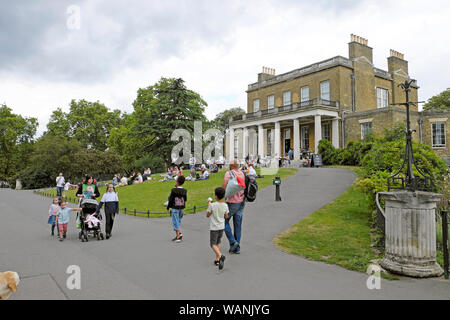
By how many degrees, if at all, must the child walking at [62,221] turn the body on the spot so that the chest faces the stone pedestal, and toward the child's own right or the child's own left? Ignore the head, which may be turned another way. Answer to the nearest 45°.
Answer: approximately 45° to the child's own left

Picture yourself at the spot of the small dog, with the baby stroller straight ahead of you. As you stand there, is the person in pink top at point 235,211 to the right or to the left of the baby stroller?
right

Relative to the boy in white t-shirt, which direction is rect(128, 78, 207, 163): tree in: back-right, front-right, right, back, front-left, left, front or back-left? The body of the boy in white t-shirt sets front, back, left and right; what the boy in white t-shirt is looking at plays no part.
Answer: front

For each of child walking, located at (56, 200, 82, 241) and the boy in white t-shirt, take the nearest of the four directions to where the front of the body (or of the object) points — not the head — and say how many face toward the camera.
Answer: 1

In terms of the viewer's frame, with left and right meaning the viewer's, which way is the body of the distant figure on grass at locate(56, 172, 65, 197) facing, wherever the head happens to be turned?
facing the viewer

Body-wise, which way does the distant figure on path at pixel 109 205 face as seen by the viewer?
toward the camera

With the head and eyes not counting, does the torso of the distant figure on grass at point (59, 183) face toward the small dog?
yes

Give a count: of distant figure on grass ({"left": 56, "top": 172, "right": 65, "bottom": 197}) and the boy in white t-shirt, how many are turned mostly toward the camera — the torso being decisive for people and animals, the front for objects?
1

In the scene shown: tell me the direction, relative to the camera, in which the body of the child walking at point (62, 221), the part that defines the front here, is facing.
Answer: toward the camera

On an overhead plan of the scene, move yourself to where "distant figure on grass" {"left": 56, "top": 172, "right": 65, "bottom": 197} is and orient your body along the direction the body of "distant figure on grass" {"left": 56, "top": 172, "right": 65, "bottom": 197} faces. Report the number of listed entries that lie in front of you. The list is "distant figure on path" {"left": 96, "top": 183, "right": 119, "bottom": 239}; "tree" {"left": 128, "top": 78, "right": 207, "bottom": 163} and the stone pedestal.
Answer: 2

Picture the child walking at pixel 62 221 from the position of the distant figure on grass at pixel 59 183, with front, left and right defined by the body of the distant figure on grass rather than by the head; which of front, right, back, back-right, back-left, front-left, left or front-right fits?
front

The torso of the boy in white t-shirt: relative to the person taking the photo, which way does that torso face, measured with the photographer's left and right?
facing away from the viewer

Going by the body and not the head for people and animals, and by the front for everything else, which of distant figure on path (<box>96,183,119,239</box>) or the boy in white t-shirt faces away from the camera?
the boy in white t-shirt

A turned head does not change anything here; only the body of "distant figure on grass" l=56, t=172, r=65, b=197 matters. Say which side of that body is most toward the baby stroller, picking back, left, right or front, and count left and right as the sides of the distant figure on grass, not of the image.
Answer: front

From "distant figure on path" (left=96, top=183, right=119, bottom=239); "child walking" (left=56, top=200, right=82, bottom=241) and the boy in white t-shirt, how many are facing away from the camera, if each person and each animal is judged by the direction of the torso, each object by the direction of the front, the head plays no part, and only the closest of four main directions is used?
1

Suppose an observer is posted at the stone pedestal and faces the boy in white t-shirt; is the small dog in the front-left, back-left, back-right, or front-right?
front-left
